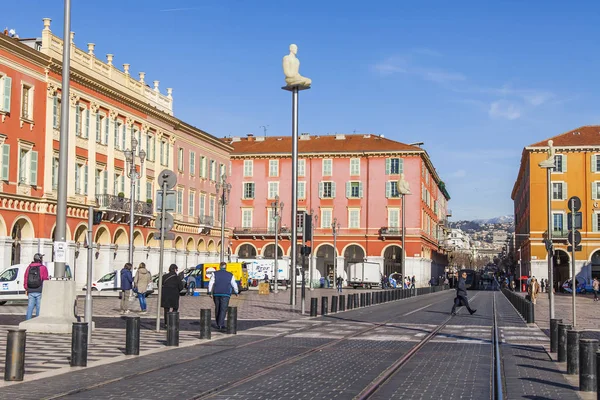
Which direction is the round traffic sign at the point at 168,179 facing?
away from the camera

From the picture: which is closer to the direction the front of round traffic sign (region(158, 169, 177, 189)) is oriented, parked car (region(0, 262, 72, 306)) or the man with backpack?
the parked car

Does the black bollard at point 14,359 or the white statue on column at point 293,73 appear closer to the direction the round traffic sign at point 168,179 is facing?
the white statue on column

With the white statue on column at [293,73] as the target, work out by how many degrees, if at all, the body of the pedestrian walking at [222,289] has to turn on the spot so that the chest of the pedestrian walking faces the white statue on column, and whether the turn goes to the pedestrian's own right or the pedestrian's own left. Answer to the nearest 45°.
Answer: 0° — they already face it

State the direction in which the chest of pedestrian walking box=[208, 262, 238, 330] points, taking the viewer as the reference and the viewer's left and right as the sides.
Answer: facing away from the viewer

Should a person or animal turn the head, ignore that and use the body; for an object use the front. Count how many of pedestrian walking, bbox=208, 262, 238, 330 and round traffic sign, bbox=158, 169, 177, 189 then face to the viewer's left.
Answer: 0

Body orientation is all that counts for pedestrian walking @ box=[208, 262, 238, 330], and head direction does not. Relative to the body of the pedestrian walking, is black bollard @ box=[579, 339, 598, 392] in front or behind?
behind

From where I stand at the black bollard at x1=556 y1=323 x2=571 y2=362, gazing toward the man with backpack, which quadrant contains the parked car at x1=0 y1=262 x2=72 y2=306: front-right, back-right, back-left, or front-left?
front-right

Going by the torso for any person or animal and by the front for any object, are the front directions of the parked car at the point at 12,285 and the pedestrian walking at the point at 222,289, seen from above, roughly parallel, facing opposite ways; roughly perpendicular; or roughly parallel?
roughly perpendicular

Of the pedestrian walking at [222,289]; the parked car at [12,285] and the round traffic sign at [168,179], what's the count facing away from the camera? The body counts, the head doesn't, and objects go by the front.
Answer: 2

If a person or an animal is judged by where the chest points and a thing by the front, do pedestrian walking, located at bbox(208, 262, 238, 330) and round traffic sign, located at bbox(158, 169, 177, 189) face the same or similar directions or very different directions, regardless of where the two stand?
same or similar directions

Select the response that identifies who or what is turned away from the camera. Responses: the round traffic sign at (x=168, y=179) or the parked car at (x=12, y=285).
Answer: the round traffic sign
